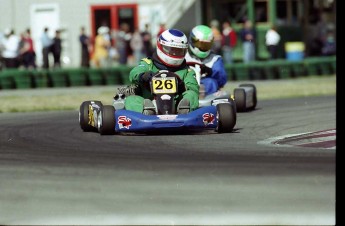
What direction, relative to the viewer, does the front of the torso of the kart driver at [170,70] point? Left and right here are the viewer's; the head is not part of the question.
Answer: facing the viewer

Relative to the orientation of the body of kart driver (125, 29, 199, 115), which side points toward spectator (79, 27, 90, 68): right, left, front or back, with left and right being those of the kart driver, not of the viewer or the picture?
back

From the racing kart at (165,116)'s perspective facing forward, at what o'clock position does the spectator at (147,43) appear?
The spectator is roughly at 6 o'clock from the racing kart.

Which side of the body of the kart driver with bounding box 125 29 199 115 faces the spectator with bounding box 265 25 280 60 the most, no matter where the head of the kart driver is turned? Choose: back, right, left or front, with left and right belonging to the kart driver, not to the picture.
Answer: back

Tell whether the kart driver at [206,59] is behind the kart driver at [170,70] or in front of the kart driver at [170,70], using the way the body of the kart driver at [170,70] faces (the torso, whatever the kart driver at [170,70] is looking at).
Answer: behind

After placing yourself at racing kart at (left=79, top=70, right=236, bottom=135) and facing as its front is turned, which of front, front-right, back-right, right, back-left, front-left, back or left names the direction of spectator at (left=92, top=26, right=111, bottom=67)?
back

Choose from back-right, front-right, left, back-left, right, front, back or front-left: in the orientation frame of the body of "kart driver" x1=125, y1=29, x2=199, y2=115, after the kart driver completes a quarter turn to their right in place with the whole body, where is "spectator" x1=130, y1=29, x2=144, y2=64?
right

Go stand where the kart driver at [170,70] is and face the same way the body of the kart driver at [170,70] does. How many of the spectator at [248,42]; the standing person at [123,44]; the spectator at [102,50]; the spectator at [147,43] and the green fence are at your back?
5

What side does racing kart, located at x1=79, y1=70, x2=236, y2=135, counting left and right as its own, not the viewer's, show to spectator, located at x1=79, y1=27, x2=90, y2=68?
back

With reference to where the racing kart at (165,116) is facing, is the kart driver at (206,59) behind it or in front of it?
behind

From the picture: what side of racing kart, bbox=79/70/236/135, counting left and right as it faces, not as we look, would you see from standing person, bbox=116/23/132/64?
back

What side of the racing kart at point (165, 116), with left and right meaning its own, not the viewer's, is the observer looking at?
front
